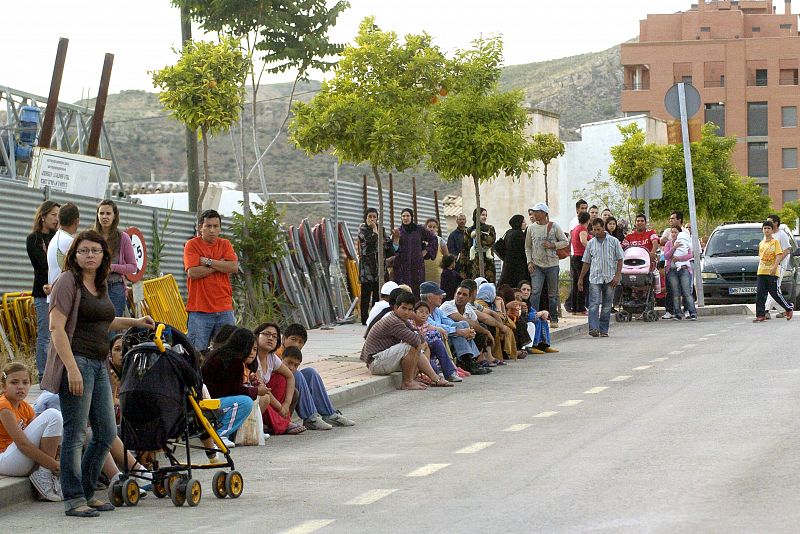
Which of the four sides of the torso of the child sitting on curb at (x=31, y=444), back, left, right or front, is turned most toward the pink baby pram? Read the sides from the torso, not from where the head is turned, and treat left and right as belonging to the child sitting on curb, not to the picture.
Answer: left

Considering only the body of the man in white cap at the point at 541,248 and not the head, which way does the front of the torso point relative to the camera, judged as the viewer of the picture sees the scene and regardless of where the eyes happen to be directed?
toward the camera

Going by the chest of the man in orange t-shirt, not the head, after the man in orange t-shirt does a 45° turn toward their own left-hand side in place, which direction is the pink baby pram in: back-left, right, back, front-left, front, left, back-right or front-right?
left

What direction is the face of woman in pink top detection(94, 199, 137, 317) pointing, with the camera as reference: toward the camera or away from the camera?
toward the camera

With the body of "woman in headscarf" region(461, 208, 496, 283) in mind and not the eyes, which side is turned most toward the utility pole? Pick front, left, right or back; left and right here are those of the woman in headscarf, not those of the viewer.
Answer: right

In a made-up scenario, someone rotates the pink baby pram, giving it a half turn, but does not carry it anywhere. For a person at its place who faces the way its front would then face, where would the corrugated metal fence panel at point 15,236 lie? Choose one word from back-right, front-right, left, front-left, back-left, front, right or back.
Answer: back-left

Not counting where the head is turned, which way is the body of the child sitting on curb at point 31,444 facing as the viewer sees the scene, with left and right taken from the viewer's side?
facing the viewer and to the right of the viewer

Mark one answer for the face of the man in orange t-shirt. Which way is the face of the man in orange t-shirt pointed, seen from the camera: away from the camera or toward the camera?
toward the camera

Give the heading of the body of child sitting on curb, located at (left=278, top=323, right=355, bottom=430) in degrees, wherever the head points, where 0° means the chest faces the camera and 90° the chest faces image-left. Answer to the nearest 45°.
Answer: approximately 315°

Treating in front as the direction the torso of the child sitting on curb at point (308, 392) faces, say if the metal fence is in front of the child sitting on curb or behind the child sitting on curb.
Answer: behind

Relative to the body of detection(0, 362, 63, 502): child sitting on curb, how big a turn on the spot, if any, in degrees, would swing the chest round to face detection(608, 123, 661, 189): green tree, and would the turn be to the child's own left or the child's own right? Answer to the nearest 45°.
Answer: approximately 90° to the child's own left

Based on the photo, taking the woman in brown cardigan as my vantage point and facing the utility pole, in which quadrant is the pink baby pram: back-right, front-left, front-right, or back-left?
front-right

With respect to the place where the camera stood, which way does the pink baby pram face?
facing the viewer

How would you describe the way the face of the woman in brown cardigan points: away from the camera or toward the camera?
toward the camera
